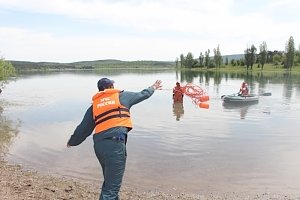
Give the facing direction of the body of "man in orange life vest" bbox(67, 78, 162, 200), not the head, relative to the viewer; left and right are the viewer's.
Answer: facing away from the viewer
